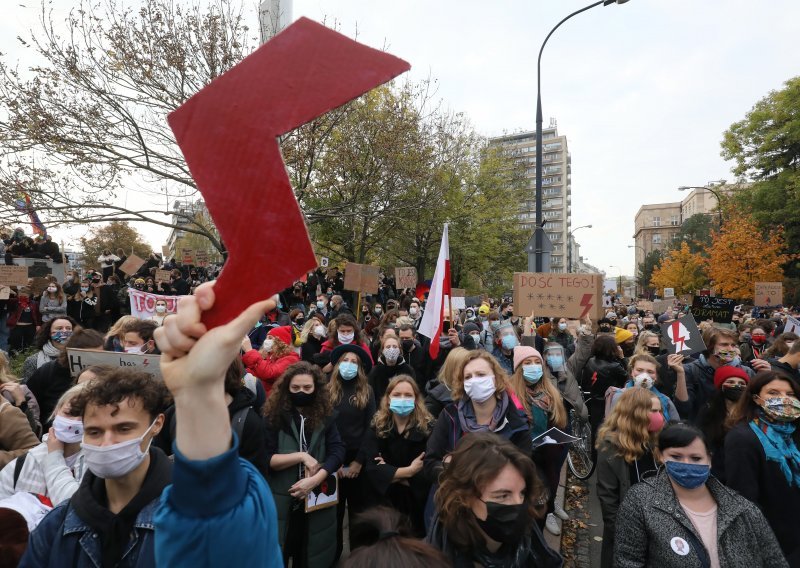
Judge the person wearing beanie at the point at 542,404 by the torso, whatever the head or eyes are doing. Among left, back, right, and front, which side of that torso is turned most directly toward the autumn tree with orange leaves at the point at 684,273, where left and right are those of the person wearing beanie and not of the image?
back

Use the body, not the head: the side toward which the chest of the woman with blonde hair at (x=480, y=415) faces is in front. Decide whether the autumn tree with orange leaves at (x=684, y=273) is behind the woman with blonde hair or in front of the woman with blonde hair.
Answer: behind

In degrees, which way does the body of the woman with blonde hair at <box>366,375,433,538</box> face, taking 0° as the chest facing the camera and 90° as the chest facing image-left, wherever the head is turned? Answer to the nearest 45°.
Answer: approximately 0°
